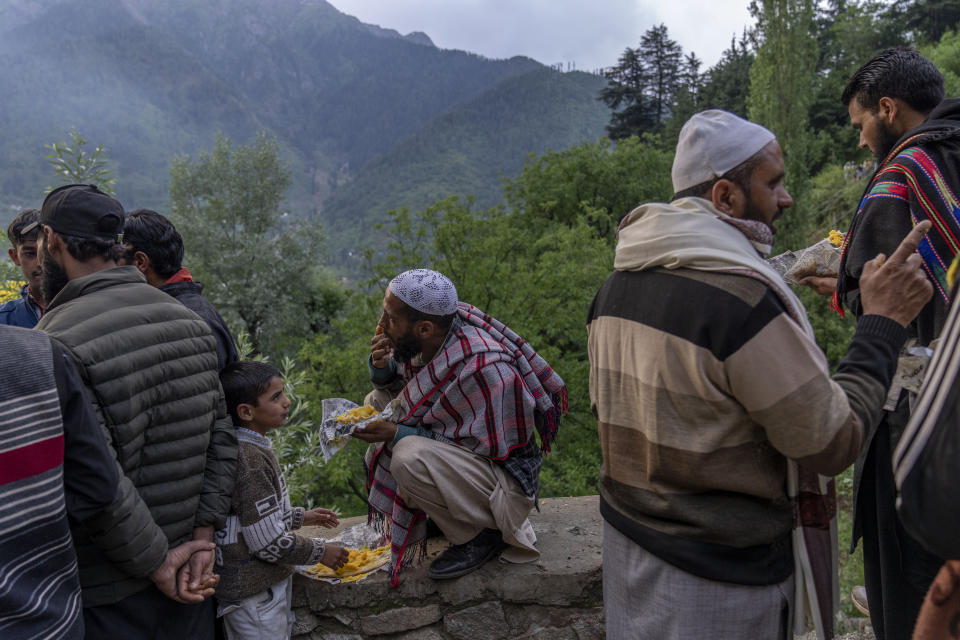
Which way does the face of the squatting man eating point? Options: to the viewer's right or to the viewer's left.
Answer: to the viewer's left

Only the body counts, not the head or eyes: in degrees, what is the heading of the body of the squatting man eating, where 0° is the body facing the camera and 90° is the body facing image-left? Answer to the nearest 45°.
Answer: approximately 90°
